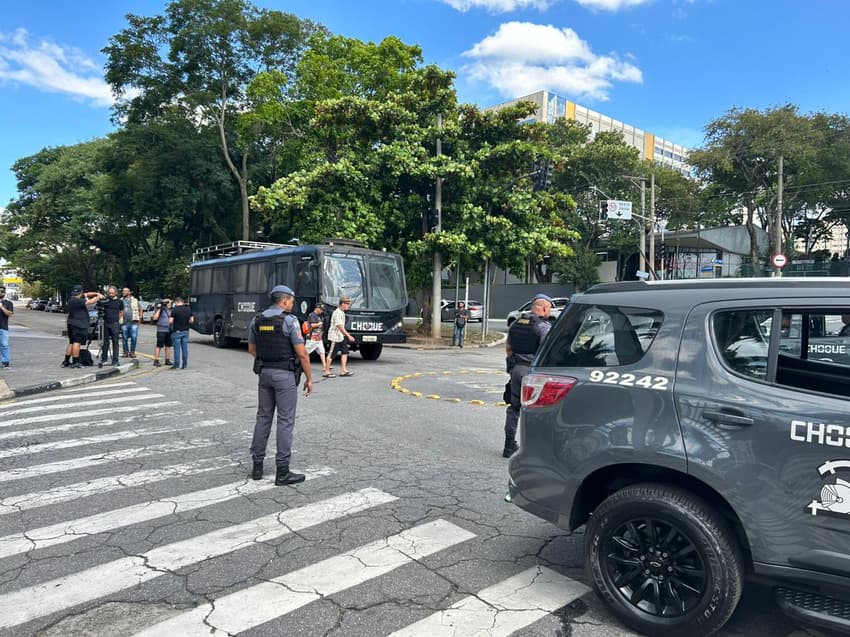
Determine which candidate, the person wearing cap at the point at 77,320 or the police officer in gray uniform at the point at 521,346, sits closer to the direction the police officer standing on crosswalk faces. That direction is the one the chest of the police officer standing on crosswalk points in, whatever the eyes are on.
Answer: the police officer in gray uniform

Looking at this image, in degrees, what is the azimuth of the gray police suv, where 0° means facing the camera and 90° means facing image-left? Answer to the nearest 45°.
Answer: approximately 270°
